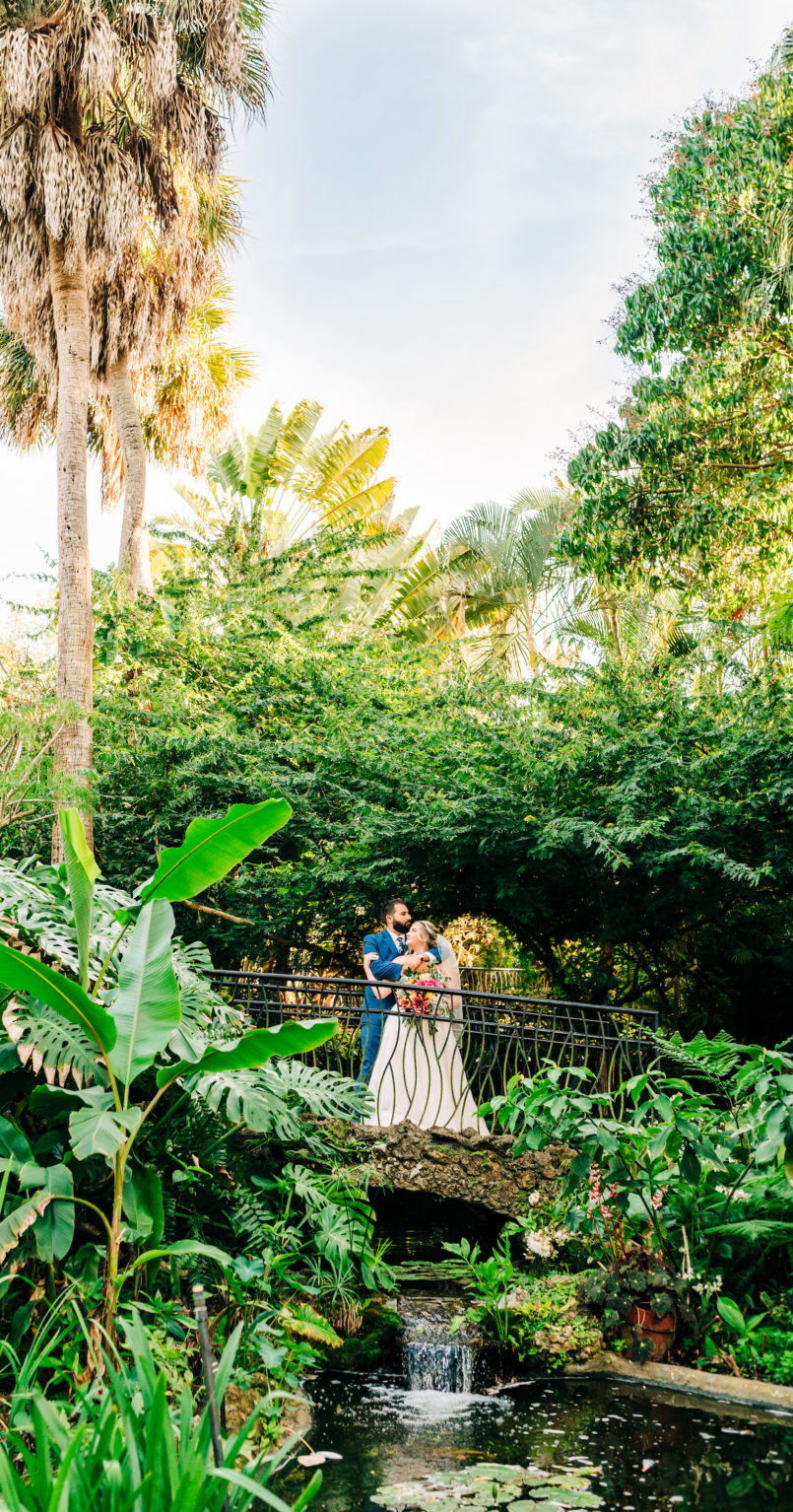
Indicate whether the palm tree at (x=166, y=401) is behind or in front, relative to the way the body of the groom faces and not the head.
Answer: behind

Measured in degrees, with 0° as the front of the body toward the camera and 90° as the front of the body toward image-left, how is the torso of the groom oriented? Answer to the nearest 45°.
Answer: approximately 315°

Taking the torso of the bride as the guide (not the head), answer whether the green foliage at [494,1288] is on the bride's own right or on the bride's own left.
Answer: on the bride's own left

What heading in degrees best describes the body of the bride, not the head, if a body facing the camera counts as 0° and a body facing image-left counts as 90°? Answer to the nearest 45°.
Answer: approximately 45°

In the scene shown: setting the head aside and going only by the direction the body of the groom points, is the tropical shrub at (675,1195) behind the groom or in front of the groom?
in front

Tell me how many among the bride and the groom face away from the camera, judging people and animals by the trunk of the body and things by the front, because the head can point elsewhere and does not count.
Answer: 0

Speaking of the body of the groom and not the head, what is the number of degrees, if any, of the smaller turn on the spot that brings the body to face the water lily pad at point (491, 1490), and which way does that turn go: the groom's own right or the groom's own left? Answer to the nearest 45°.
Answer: approximately 45° to the groom's own right
